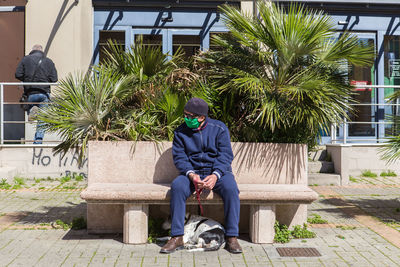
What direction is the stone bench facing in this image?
toward the camera

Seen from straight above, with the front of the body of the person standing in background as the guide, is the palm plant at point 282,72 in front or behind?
behind

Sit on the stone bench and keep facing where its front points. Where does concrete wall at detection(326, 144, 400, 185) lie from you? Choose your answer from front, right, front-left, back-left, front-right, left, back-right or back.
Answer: back-left

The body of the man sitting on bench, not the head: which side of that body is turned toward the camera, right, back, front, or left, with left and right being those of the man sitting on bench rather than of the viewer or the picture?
front

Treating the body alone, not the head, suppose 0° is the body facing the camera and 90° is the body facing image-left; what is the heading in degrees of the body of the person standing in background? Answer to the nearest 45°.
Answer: approximately 180°

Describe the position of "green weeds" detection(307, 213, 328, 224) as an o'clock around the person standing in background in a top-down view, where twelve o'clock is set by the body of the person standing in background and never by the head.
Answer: The green weeds is roughly at 5 o'clock from the person standing in background.

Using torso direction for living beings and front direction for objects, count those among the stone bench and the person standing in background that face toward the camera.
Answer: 1

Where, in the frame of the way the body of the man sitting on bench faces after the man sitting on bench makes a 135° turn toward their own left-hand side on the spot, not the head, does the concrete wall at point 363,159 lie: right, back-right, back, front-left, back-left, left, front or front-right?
front

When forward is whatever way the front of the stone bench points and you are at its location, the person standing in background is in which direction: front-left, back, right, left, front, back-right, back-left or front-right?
back-right

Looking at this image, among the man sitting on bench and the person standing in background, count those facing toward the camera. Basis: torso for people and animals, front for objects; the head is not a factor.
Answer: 1
